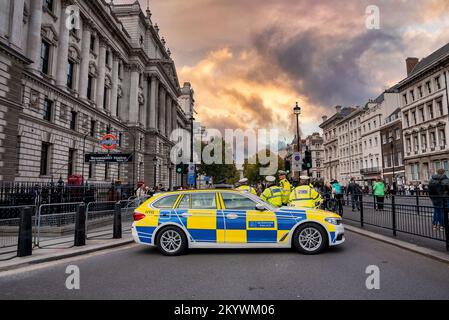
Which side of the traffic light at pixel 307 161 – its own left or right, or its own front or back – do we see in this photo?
front

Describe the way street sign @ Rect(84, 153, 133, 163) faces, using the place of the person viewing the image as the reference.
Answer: facing the viewer

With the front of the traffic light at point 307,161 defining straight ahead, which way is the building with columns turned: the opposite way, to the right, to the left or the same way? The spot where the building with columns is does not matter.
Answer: to the left

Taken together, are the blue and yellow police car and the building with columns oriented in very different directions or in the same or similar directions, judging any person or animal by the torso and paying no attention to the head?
same or similar directions

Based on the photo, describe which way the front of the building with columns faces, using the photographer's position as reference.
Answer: facing the viewer and to the right of the viewer

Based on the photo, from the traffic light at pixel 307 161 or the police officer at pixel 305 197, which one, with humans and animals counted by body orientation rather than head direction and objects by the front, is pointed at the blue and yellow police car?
the traffic light

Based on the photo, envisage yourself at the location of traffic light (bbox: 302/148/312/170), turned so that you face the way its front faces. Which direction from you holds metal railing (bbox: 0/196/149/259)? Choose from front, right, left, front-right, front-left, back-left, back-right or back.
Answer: front-right

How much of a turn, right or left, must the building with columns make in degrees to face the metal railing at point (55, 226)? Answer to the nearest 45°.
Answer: approximately 45° to its right

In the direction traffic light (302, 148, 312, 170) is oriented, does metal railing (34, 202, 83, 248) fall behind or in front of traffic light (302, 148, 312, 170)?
in front

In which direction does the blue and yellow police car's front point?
to the viewer's right
